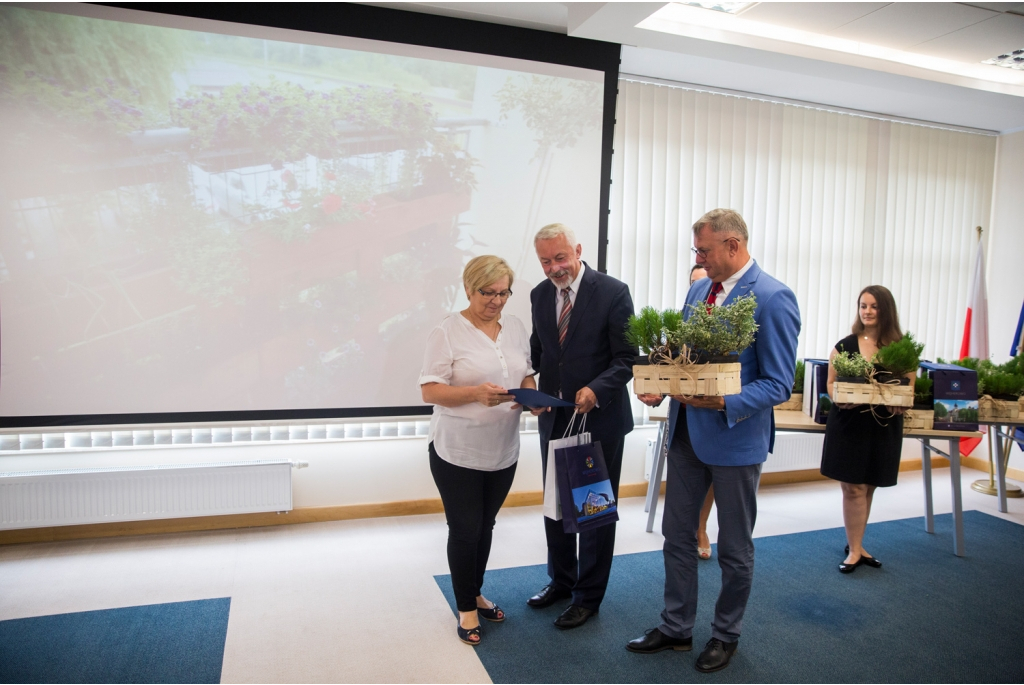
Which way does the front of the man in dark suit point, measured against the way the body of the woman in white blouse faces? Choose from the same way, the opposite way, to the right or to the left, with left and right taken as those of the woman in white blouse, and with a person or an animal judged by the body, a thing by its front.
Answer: to the right

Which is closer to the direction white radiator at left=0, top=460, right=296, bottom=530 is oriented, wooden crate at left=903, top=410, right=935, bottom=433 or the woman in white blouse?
the woman in white blouse

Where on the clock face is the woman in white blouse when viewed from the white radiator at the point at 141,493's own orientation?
The woman in white blouse is roughly at 11 o'clock from the white radiator.

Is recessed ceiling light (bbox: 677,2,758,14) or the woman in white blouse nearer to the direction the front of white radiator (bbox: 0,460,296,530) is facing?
the woman in white blouse

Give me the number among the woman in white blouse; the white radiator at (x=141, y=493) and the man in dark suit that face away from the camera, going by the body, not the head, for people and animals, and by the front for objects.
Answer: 0

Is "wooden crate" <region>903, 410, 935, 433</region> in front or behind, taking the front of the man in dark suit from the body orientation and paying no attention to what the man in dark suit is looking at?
behind

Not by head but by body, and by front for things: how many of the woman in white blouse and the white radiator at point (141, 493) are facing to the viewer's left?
0

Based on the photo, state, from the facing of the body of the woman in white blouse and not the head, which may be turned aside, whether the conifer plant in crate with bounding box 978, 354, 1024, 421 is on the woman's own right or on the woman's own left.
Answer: on the woman's own left

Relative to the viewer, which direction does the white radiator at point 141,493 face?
toward the camera

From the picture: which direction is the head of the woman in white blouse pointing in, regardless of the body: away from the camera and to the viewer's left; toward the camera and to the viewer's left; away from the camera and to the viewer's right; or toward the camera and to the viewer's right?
toward the camera and to the viewer's right

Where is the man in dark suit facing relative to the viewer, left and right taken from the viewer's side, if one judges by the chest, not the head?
facing the viewer and to the left of the viewer

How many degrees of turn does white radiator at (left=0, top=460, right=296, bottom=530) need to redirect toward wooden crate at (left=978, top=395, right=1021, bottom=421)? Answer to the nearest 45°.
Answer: approximately 45° to its left

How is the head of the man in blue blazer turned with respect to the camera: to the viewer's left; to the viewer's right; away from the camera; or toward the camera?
to the viewer's left

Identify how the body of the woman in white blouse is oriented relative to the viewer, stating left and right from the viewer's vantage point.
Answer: facing the viewer and to the right of the viewer

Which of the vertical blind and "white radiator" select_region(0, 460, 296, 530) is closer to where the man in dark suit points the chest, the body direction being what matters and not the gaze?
the white radiator
